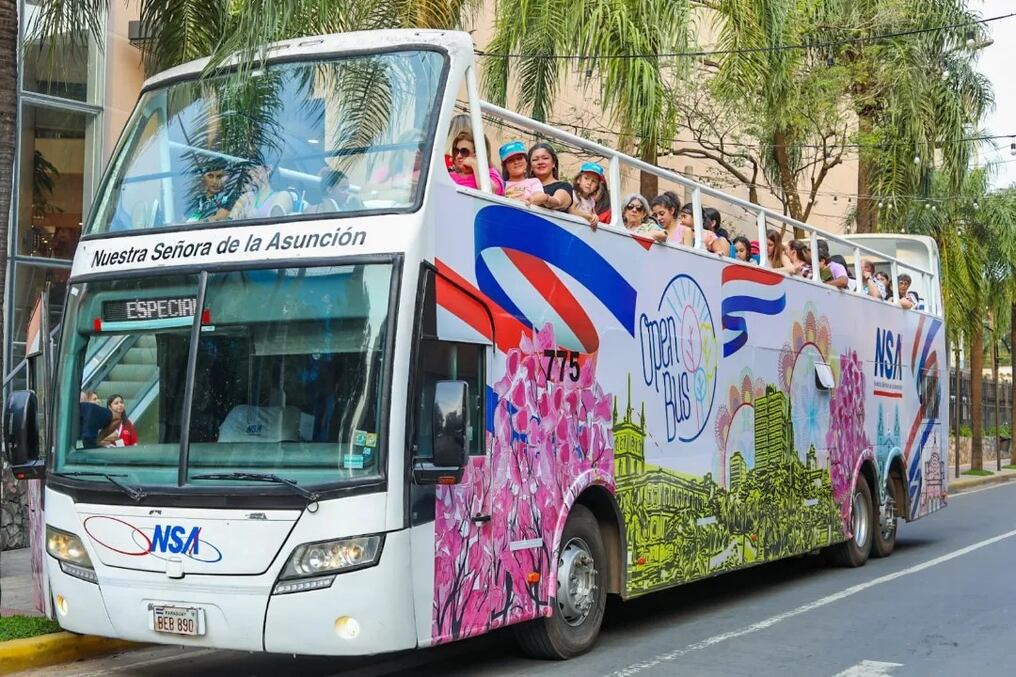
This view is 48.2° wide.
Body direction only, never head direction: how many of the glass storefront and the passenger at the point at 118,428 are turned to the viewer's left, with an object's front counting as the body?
0

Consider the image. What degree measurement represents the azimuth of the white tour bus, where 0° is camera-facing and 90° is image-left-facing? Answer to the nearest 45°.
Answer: approximately 45°

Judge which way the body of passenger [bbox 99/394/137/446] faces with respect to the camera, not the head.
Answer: toward the camera

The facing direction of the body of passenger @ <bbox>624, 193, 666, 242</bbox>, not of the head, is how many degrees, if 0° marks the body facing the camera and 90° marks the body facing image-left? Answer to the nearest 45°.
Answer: approximately 45°

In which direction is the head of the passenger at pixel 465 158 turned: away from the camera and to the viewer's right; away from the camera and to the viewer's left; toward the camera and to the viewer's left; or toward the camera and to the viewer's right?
toward the camera and to the viewer's left

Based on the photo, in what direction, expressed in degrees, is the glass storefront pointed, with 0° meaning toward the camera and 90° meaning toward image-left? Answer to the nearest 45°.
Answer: approximately 315°

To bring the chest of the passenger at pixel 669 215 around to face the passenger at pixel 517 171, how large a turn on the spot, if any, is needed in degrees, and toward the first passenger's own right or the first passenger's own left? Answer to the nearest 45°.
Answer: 0° — they already face them

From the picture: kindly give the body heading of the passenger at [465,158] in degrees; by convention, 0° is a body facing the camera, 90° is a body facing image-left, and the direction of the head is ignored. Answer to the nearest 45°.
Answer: approximately 45°

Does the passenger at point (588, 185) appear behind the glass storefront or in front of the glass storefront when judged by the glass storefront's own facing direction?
in front

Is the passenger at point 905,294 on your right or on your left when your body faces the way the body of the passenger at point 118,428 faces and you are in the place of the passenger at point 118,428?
on your left

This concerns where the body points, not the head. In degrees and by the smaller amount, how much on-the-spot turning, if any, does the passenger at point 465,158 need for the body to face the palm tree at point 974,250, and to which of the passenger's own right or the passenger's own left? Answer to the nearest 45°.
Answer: approximately 180°
